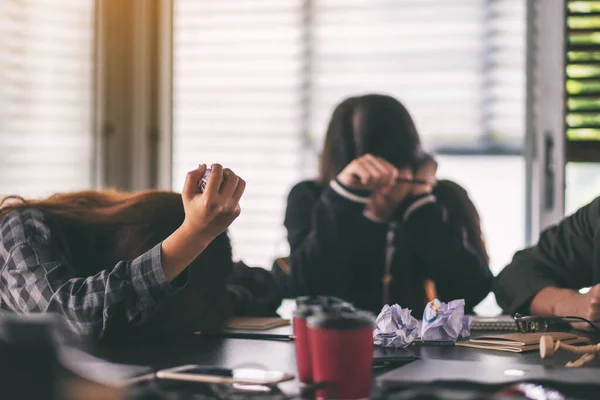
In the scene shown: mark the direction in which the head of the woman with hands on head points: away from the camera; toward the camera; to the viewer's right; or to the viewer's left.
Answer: toward the camera

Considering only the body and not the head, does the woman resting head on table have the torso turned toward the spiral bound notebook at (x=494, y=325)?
yes

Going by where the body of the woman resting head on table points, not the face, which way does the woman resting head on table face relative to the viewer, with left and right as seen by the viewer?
facing to the right of the viewer

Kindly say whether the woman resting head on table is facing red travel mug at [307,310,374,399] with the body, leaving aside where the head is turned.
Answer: no

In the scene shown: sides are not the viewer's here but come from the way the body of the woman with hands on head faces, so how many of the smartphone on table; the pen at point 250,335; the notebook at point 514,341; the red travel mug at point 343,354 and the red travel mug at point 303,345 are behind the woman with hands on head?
0

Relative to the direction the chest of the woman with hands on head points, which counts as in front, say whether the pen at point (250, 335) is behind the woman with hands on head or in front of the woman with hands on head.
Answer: in front

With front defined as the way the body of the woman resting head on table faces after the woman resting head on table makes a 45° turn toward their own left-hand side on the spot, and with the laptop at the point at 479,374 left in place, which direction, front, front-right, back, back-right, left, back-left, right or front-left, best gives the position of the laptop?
right

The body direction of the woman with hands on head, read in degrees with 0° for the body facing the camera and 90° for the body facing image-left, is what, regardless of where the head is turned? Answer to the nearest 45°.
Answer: approximately 0°

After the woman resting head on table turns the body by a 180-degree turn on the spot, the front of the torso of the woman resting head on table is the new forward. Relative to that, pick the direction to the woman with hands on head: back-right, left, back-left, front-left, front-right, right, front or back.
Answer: back-right

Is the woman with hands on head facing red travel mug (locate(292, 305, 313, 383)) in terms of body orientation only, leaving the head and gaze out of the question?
yes

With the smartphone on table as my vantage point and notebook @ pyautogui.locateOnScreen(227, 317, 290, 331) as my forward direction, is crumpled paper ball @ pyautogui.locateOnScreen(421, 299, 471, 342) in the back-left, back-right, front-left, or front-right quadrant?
front-right
